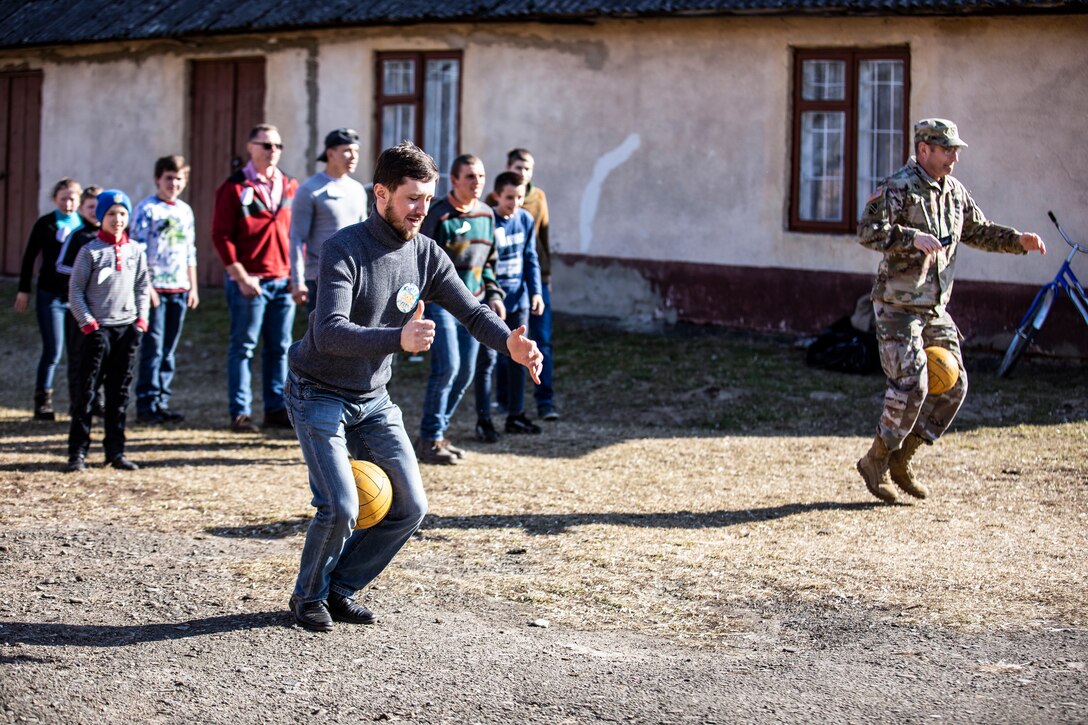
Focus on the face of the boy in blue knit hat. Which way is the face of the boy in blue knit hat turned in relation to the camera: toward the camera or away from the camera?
toward the camera

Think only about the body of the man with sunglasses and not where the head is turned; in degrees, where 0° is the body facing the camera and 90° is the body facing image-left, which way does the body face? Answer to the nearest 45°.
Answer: approximately 315°

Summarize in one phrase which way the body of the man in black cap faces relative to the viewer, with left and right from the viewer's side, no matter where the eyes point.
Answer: facing the viewer and to the right of the viewer

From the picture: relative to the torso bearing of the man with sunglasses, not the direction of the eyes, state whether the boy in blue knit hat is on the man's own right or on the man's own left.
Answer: on the man's own right

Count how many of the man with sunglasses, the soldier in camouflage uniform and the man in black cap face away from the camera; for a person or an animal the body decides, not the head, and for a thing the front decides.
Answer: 0

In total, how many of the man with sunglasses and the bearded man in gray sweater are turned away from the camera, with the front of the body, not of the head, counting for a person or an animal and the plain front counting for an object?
0

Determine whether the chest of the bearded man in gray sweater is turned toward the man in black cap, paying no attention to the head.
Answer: no

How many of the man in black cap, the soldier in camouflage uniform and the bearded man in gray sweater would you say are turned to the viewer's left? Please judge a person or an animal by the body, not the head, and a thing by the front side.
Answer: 0

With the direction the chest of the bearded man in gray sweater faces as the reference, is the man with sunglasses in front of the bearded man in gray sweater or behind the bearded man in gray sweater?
behind

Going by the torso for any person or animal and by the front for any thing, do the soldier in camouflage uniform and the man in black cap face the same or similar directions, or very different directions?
same or similar directions

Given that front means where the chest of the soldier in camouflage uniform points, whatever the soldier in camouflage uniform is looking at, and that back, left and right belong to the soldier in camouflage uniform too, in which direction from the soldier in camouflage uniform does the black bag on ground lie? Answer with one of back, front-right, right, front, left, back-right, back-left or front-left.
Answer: back-left

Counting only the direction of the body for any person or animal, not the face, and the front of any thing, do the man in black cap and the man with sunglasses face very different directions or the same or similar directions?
same or similar directions

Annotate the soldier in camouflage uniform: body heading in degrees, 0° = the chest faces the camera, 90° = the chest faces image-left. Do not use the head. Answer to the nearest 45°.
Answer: approximately 315°

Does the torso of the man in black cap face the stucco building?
no

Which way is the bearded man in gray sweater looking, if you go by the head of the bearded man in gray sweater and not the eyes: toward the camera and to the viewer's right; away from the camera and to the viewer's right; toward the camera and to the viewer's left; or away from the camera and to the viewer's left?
toward the camera and to the viewer's right

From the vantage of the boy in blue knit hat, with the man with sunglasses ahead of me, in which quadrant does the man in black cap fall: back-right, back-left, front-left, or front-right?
front-right

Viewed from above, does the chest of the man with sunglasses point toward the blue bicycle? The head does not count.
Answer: no
